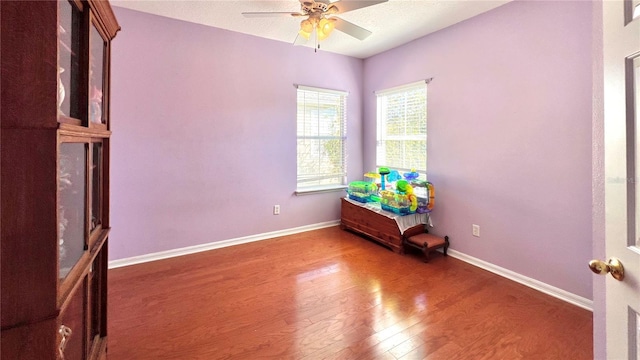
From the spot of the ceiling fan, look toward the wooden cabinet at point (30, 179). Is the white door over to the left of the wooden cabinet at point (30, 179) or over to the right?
left

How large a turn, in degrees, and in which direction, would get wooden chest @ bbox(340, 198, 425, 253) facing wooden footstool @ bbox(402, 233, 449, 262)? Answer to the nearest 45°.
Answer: approximately 90° to its left

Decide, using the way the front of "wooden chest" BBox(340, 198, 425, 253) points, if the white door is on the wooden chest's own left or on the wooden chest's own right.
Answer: on the wooden chest's own left

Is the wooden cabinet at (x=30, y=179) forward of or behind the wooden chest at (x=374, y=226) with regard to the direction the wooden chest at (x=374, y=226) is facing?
forward

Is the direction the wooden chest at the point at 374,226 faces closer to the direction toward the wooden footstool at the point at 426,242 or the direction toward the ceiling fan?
the ceiling fan

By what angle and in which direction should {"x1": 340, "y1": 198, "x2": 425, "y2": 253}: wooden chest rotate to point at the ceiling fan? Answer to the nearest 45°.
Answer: approximately 45° to its left

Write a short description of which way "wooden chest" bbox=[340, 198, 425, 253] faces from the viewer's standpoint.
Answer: facing the viewer and to the left of the viewer
